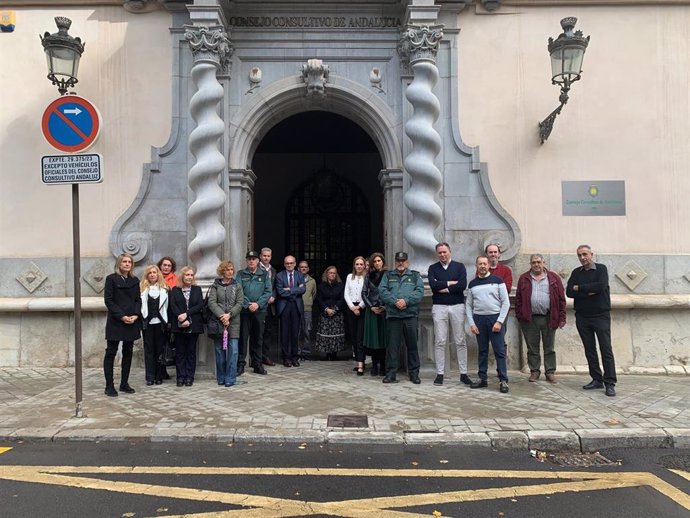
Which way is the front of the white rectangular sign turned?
toward the camera

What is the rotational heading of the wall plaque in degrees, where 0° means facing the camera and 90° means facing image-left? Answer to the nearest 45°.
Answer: approximately 0°

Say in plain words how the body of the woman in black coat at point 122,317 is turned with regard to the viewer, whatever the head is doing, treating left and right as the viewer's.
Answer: facing the viewer and to the right of the viewer

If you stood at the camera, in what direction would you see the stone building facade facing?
facing the viewer

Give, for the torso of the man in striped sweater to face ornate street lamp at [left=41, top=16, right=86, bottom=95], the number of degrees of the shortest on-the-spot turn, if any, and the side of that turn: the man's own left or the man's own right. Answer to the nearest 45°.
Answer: approximately 90° to the man's own right

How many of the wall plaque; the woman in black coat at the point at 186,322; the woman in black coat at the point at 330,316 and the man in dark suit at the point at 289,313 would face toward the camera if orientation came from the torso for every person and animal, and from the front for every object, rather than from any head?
4

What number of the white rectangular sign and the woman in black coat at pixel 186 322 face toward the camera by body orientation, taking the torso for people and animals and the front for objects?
2

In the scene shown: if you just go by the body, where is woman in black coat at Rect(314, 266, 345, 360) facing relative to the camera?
toward the camera
